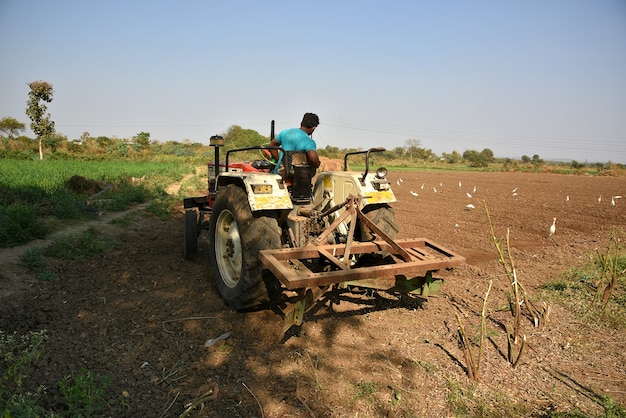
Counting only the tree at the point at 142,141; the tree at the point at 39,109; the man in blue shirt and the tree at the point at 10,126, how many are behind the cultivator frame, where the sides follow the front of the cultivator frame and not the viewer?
0

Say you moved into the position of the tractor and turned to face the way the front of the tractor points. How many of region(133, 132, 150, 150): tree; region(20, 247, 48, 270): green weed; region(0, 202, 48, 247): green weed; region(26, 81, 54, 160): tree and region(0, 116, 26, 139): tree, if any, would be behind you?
0

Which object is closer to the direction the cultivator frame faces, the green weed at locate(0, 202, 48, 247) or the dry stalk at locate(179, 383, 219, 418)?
the green weed

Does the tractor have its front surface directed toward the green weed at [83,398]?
no

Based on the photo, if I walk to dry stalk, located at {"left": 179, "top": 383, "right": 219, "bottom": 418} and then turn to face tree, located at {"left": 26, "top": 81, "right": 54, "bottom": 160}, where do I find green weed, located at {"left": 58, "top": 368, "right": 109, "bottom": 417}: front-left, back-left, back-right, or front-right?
front-left

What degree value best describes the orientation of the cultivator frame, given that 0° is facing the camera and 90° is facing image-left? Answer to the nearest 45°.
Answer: approximately 135°

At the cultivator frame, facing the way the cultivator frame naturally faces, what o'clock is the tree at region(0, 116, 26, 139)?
The tree is roughly at 12 o'clock from the cultivator frame.

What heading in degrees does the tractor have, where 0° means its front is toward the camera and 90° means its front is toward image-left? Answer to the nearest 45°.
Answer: approximately 135°

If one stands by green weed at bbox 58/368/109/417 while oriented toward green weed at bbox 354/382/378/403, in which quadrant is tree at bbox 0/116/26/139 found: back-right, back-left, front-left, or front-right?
back-left

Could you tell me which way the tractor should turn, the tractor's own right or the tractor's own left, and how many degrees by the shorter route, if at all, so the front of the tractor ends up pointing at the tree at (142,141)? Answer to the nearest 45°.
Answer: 0° — it already faces it

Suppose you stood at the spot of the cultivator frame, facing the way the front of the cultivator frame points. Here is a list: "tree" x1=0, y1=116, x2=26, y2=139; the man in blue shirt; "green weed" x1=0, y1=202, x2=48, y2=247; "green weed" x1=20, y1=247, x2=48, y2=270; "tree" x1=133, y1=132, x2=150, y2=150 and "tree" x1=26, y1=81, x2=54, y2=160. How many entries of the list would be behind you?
0

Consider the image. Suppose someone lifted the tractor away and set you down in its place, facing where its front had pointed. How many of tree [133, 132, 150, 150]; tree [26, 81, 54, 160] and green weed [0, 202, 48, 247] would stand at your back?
0

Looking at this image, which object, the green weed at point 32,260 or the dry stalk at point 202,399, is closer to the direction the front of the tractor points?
the green weed

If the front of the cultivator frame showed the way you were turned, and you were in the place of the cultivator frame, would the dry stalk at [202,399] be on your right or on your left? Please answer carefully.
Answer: on your left

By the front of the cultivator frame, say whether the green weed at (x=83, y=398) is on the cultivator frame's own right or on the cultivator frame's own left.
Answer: on the cultivator frame's own left

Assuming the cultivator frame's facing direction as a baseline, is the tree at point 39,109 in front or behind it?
in front

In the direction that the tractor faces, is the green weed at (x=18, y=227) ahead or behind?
ahead

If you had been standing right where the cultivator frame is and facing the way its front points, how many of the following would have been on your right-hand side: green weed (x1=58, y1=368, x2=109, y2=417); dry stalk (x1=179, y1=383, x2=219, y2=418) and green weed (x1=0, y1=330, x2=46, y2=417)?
0

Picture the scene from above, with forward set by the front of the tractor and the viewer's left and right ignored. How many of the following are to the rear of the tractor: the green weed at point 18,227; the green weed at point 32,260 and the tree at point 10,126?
0
